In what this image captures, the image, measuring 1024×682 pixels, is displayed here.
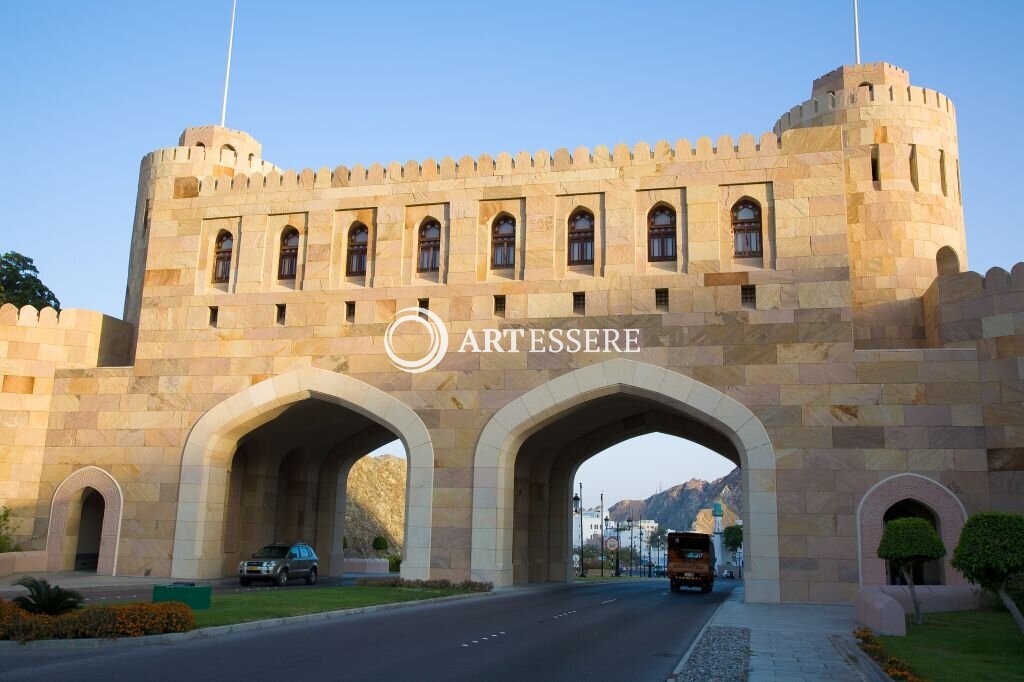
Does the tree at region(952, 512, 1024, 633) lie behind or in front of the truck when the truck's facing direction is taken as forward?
behind

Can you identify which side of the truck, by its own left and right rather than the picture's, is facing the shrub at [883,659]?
back

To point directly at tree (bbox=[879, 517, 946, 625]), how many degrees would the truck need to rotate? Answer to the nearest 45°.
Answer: approximately 180°

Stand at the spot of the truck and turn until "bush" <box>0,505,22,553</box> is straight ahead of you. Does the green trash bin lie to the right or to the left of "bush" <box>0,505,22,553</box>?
left

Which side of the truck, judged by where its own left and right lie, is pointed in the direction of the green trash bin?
back

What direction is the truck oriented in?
away from the camera

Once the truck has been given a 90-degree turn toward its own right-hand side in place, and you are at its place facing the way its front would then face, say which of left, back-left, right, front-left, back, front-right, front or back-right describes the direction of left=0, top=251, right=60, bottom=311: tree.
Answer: back

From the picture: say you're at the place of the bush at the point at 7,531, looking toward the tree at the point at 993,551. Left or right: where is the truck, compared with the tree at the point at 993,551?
left

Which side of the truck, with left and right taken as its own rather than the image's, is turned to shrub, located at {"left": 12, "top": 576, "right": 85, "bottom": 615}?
back
